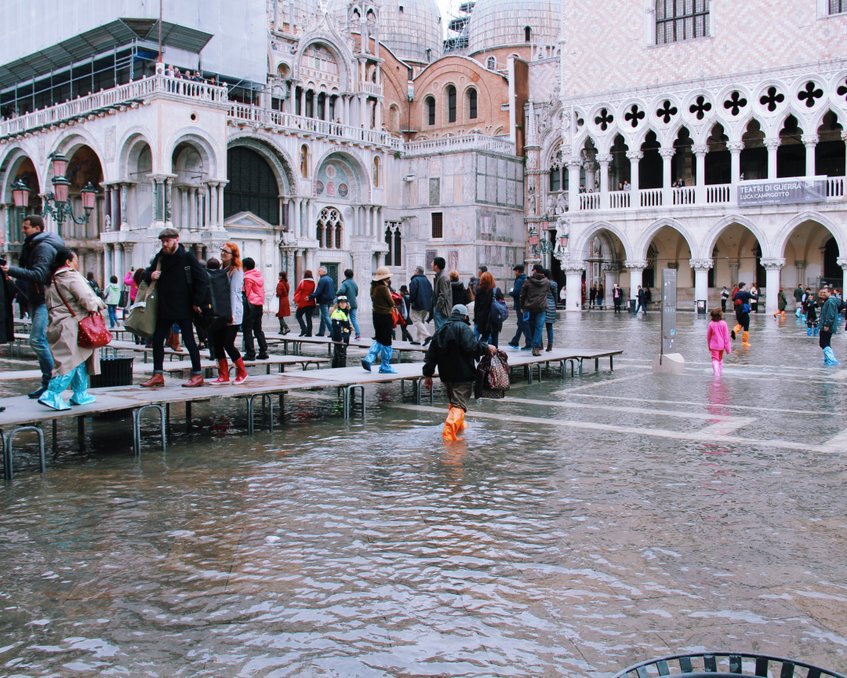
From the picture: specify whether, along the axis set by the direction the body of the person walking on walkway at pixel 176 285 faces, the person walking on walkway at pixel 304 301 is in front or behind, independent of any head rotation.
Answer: behind

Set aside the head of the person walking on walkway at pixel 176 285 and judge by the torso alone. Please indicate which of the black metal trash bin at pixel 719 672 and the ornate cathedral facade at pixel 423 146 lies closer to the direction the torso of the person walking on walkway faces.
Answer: the black metal trash bin

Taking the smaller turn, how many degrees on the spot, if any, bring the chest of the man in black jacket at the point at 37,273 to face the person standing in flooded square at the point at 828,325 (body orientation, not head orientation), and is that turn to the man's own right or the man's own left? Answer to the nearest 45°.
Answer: approximately 180°

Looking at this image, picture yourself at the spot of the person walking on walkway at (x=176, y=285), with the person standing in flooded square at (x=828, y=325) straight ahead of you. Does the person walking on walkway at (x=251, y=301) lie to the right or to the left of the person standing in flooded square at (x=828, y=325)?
left
